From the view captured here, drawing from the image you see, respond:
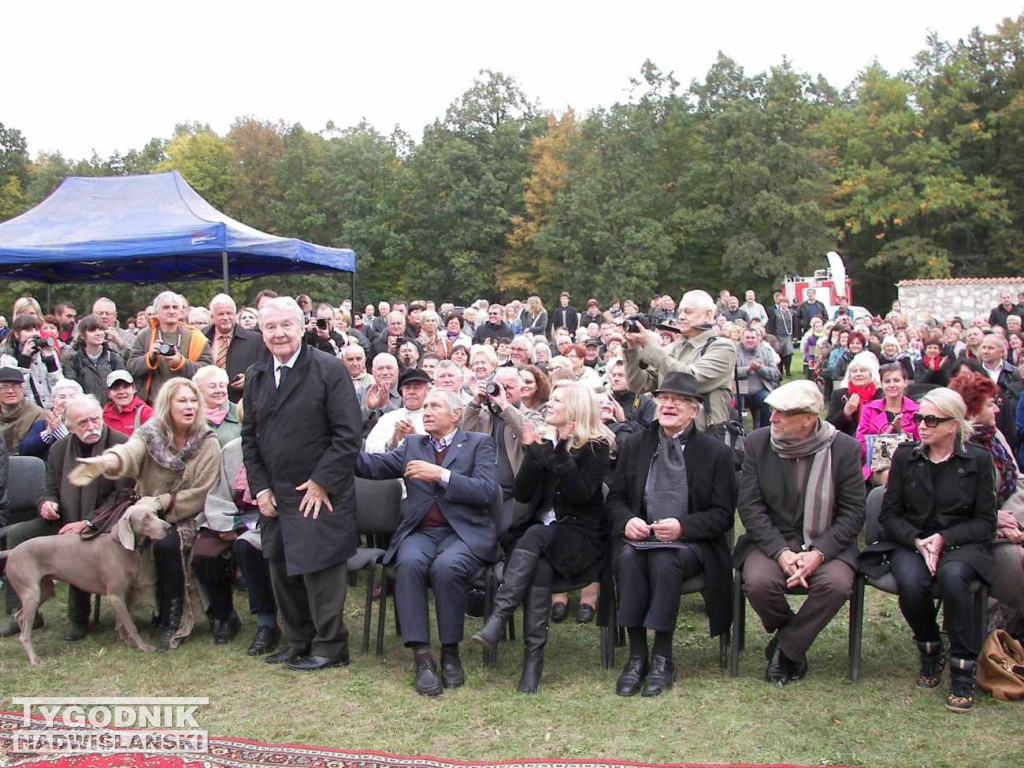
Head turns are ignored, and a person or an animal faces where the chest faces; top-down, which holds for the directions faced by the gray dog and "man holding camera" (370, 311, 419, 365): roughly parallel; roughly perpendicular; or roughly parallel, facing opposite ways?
roughly perpendicular

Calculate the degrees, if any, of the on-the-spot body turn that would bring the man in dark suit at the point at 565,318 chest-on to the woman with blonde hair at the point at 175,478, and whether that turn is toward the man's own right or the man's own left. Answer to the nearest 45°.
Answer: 0° — they already face them

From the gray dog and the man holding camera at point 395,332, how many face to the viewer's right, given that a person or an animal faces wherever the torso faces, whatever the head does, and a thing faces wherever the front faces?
1

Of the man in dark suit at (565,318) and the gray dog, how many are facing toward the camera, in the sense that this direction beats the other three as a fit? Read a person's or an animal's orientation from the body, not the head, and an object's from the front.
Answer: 1

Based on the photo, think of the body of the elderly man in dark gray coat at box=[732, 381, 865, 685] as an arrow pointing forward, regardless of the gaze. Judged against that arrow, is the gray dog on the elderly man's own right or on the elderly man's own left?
on the elderly man's own right

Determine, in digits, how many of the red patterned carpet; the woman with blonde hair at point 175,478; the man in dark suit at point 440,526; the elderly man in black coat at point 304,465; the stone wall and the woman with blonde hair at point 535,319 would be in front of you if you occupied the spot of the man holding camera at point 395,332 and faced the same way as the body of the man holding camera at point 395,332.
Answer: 4

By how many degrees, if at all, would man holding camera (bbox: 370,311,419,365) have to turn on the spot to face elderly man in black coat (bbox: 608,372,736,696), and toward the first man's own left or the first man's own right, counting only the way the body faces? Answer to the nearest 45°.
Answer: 0° — they already face them

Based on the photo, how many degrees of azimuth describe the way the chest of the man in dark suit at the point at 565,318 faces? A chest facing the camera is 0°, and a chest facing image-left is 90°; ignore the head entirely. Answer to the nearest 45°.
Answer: approximately 0°

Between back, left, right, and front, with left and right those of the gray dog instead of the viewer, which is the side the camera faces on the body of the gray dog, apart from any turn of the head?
right
